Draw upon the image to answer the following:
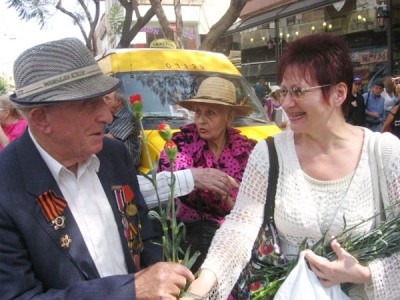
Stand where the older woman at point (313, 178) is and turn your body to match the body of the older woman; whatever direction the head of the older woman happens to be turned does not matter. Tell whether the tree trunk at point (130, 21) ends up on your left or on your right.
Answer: on your right

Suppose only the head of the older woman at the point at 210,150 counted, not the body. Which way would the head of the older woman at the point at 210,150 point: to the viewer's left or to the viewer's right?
to the viewer's left

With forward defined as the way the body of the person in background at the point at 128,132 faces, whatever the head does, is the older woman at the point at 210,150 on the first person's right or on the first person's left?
on the first person's left

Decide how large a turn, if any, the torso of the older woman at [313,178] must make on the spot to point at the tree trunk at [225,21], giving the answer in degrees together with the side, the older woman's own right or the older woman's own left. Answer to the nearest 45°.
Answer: approximately 135° to the older woman's own right

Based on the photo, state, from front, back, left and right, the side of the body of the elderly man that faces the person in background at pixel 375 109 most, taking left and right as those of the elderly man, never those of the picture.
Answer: left
